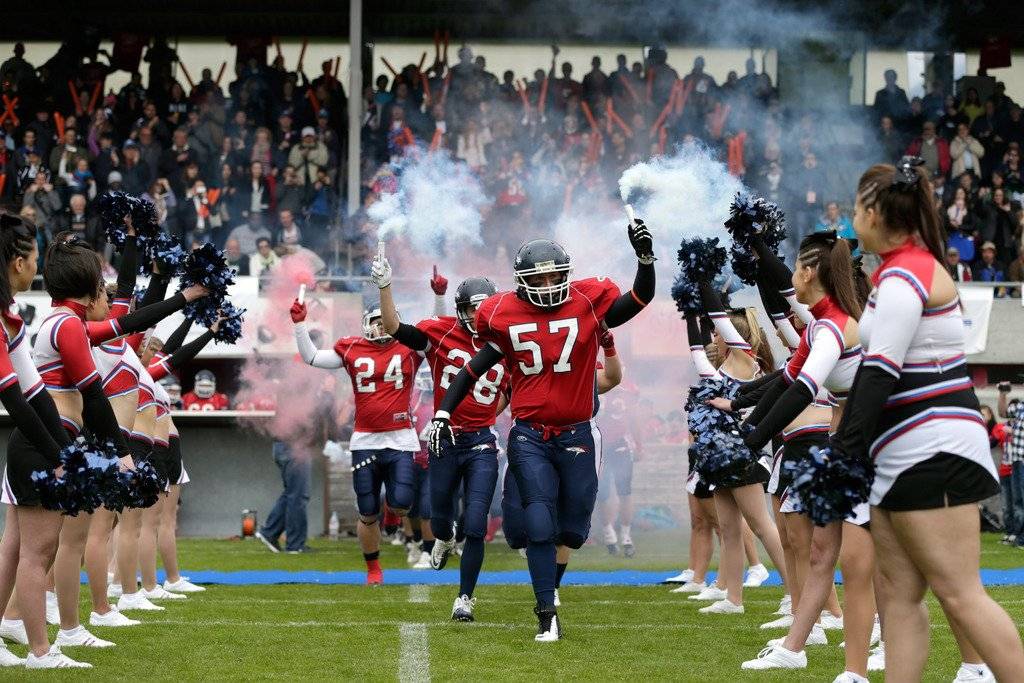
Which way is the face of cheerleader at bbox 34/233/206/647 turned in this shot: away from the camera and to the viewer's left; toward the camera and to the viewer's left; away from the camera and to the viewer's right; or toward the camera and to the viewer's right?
away from the camera and to the viewer's right

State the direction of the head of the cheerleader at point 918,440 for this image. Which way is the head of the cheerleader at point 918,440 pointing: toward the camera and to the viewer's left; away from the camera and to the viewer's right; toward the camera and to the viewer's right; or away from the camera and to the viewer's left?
away from the camera and to the viewer's left

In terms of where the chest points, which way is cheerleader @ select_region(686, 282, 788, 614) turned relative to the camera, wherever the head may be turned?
to the viewer's left

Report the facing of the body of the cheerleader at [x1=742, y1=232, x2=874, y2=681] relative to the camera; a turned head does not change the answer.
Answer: to the viewer's left

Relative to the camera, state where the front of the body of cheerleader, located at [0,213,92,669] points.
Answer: to the viewer's right

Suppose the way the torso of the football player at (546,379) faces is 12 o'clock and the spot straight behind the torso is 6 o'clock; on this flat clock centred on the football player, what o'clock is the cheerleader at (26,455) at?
The cheerleader is roughly at 2 o'clock from the football player.

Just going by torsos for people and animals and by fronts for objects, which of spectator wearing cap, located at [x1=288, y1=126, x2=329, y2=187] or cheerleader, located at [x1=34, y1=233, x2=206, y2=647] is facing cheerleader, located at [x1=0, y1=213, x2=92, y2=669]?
the spectator wearing cap

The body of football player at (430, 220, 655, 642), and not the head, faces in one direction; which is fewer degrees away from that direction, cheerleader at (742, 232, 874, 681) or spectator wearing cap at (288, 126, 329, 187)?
the cheerleader

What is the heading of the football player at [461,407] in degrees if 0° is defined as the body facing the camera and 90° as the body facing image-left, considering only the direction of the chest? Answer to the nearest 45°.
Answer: approximately 0°

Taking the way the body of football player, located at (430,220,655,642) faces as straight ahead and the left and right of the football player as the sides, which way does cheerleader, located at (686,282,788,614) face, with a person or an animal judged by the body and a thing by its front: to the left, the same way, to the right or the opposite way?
to the right
